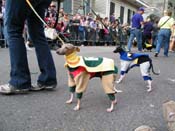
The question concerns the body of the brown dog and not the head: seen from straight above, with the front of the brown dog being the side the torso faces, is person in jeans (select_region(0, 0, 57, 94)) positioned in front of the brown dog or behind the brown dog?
in front

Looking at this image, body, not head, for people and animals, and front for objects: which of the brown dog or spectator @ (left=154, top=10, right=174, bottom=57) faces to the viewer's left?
the brown dog

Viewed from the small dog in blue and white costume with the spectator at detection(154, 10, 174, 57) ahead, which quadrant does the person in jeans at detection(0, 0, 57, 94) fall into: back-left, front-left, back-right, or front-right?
back-left

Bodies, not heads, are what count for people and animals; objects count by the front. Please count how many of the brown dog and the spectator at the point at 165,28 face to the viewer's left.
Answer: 1

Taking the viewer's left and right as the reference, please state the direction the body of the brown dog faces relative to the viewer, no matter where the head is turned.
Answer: facing to the left of the viewer

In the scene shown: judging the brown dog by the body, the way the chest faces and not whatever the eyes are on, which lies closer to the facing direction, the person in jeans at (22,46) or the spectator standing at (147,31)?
the person in jeans
